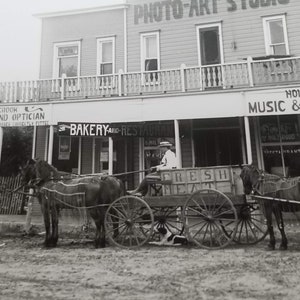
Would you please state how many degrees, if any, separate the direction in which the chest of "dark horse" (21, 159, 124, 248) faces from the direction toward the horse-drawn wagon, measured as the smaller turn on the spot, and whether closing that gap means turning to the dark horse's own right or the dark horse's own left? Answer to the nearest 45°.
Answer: approximately 135° to the dark horse's own left

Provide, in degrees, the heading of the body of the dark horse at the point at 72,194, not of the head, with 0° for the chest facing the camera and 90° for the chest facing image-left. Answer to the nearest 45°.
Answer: approximately 90°

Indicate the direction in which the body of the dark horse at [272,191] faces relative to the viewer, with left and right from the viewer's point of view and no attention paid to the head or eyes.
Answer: facing to the left of the viewer

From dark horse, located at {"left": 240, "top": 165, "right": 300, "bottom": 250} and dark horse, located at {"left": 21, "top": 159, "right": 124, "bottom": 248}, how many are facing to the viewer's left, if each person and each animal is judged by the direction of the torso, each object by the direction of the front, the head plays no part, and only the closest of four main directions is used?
2
